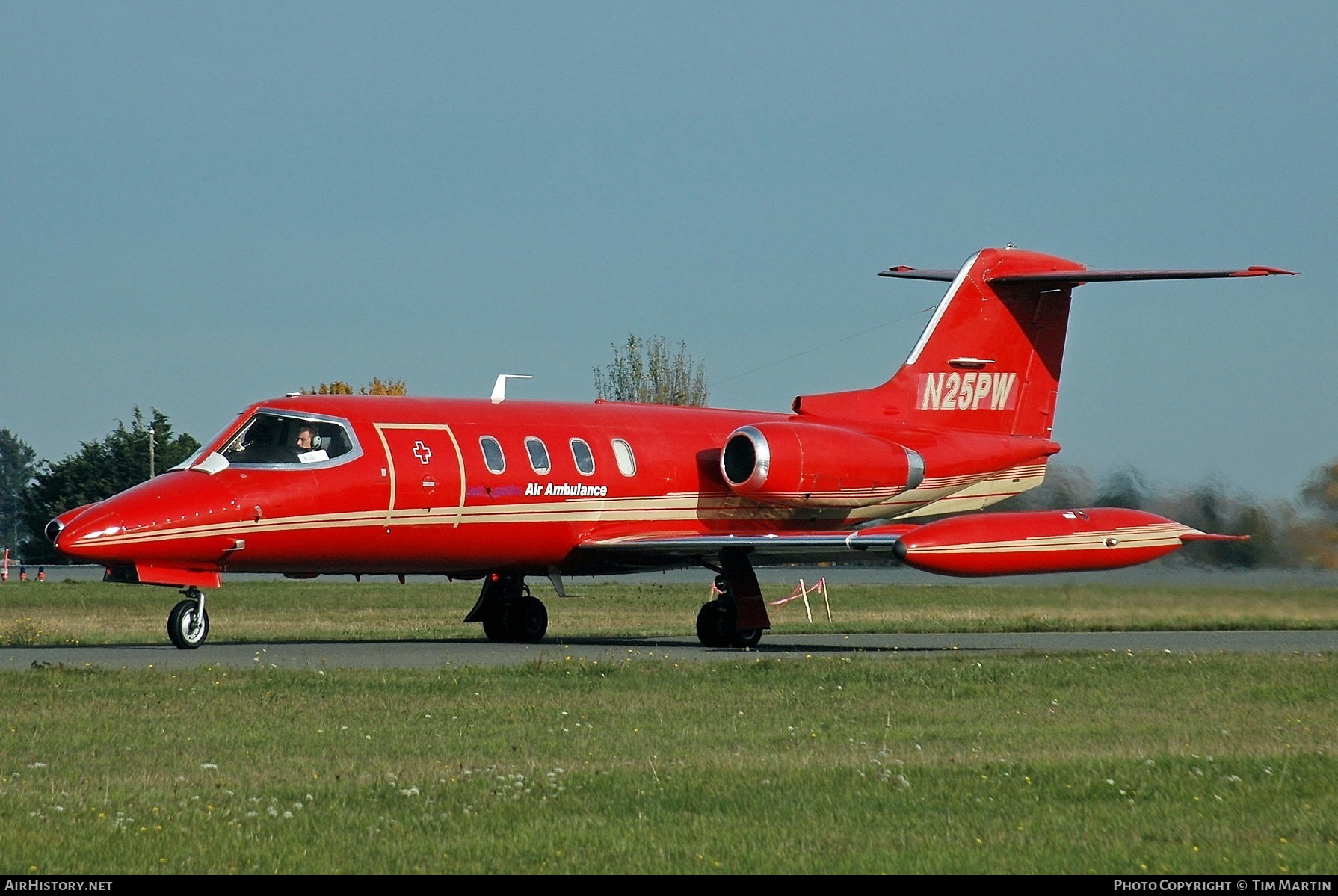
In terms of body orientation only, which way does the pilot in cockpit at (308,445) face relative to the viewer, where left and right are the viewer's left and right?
facing to the left of the viewer
